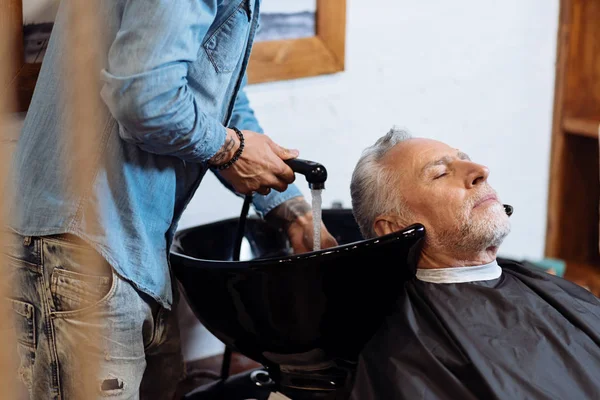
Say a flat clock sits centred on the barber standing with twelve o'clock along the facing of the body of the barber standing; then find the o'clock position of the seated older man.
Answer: The seated older man is roughly at 12 o'clock from the barber standing.

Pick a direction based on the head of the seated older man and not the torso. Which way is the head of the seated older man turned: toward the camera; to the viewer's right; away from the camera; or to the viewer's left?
to the viewer's right

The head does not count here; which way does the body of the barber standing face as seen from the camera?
to the viewer's right

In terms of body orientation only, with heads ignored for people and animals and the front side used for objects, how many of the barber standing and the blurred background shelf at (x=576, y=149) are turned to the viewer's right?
1

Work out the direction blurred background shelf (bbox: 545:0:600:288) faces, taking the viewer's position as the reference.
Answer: facing the viewer and to the left of the viewer

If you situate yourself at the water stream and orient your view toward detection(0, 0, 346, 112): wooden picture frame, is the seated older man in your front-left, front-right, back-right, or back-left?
back-right

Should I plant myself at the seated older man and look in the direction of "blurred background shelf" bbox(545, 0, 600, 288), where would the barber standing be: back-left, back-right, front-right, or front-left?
back-left

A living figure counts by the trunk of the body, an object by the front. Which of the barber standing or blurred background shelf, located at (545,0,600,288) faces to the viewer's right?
the barber standing

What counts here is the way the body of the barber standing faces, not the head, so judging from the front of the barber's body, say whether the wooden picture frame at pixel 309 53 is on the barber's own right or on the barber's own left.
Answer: on the barber's own left
